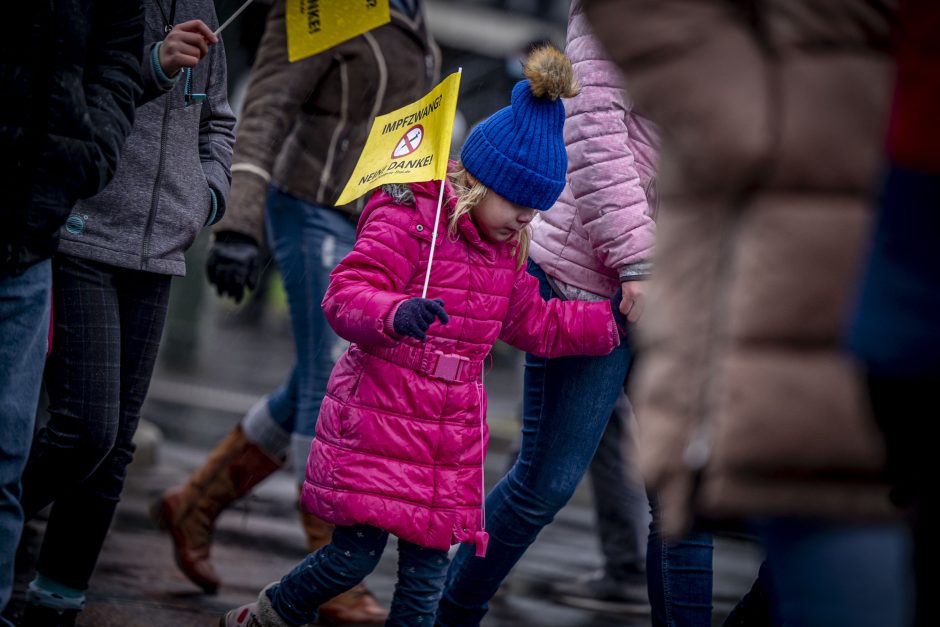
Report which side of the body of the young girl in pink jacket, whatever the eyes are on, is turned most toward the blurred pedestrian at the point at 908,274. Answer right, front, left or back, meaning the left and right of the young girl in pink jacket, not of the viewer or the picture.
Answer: front

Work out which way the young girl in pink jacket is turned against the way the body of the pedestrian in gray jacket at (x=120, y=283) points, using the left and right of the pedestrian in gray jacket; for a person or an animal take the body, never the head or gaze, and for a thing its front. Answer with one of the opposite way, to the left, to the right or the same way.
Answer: the same way

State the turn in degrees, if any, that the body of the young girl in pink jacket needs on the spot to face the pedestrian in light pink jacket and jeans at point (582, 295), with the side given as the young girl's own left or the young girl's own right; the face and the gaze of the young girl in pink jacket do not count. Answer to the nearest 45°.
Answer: approximately 90° to the young girl's own left

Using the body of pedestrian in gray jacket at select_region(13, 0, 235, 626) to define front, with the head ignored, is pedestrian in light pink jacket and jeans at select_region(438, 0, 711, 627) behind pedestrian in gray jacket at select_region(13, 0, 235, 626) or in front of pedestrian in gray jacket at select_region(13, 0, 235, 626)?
in front
